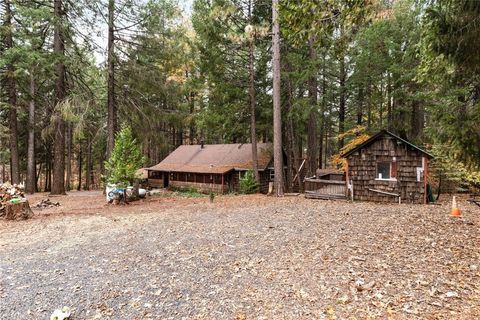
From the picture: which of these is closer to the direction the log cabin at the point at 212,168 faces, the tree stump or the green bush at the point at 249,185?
the tree stump

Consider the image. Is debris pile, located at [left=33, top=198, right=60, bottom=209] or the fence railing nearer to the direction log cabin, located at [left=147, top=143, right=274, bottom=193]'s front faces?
the debris pile

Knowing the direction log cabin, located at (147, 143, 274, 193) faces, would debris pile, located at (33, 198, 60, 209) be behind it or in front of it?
in front

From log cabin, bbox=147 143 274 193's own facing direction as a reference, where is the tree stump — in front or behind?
in front

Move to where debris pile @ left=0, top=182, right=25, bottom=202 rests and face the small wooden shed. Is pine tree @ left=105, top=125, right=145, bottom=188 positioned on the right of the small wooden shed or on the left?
left

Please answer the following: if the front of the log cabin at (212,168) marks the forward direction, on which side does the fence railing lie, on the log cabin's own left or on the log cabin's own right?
on the log cabin's own left

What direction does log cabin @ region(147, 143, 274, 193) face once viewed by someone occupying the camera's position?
facing the viewer and to the left of the viewer

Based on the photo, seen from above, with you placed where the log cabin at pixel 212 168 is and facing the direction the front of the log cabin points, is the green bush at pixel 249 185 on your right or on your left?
on your left
